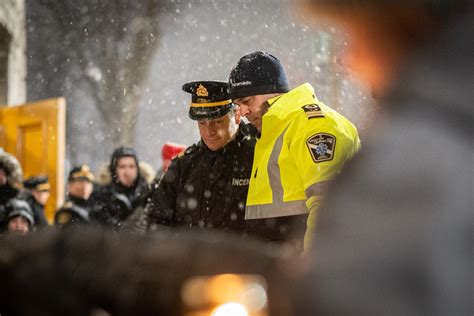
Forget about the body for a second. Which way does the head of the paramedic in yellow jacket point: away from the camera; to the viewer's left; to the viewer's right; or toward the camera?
to the viewer's left

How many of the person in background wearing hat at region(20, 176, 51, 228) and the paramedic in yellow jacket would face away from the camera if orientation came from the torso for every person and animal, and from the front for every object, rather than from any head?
0

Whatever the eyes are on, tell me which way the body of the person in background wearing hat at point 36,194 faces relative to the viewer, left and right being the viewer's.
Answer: facing the viewer and to the right of the viewer

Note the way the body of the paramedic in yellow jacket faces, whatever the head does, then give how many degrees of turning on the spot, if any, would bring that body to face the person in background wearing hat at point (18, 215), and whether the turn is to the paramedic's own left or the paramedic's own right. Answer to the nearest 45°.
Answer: approximately 90° to the paramedic's own right

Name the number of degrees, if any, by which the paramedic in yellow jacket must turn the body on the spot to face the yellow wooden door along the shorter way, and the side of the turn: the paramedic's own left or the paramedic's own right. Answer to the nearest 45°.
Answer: approximately 90° to the paramedic's own right
